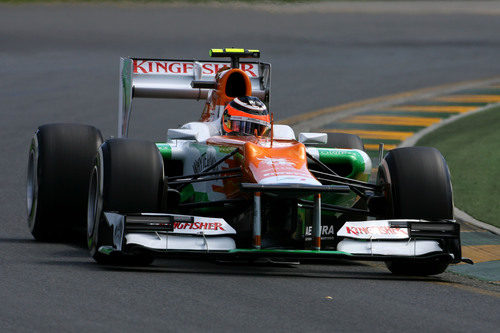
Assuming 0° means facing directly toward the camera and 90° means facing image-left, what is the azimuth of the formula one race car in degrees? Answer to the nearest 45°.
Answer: approximately 0°
